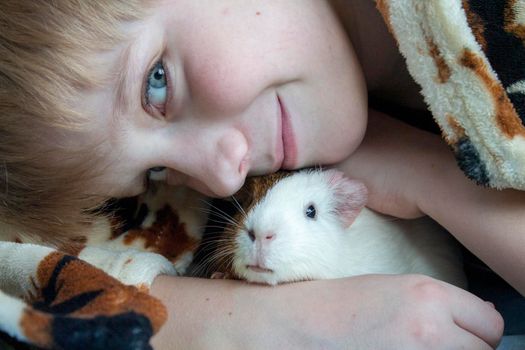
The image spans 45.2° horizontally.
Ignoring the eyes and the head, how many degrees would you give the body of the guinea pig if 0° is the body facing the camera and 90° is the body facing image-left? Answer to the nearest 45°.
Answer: approximately 45°
